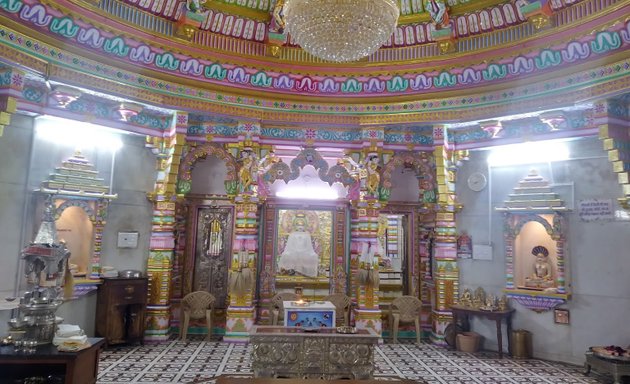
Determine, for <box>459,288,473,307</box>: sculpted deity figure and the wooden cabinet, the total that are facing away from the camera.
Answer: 0

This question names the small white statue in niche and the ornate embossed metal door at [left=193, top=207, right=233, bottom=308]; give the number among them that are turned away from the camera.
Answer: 0

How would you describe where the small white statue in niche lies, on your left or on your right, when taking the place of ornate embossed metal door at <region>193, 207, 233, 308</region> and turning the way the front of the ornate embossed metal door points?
on your left

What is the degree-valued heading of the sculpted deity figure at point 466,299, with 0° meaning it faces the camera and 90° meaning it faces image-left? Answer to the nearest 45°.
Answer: approximately 45°

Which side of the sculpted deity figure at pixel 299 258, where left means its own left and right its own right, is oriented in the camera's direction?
front

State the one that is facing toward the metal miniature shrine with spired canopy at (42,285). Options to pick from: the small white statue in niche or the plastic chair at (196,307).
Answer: the small white statue in niche

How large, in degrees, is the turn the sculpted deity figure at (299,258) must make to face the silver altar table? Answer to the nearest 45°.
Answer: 0° — it already faces it

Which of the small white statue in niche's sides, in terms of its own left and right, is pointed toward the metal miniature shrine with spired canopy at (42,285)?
front

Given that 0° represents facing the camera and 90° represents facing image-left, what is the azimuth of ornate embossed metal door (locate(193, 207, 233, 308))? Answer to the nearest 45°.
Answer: approximately 0°

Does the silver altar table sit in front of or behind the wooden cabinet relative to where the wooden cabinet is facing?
in front

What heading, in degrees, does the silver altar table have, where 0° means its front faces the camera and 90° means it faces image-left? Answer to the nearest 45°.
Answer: approximately 0°

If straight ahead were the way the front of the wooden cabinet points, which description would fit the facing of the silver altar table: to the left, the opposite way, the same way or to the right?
the same way

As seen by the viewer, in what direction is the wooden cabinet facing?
toward the camera

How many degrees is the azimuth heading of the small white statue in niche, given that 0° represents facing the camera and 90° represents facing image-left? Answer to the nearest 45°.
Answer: approximately 45°
